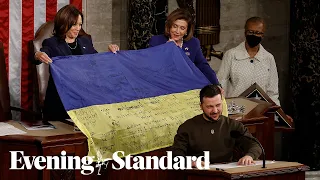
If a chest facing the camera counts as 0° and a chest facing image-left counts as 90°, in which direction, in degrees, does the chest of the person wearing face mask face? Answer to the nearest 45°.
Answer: approximately 0°

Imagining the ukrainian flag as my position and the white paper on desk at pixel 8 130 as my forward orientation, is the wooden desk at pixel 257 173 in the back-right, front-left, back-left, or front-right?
back-left

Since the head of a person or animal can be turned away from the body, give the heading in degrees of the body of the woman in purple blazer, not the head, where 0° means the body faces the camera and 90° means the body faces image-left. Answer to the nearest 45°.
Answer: approximately 0°

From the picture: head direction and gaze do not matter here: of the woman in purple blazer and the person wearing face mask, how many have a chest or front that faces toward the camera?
2

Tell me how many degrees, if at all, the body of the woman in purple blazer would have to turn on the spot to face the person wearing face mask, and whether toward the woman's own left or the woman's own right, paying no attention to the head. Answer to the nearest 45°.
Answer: approximately 135° to the woman's own left

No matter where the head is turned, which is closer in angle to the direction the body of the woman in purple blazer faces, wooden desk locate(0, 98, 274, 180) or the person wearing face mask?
the wooden desk

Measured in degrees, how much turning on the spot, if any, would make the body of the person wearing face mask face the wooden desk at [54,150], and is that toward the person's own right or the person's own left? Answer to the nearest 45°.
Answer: approximately 45° to the person's own right
